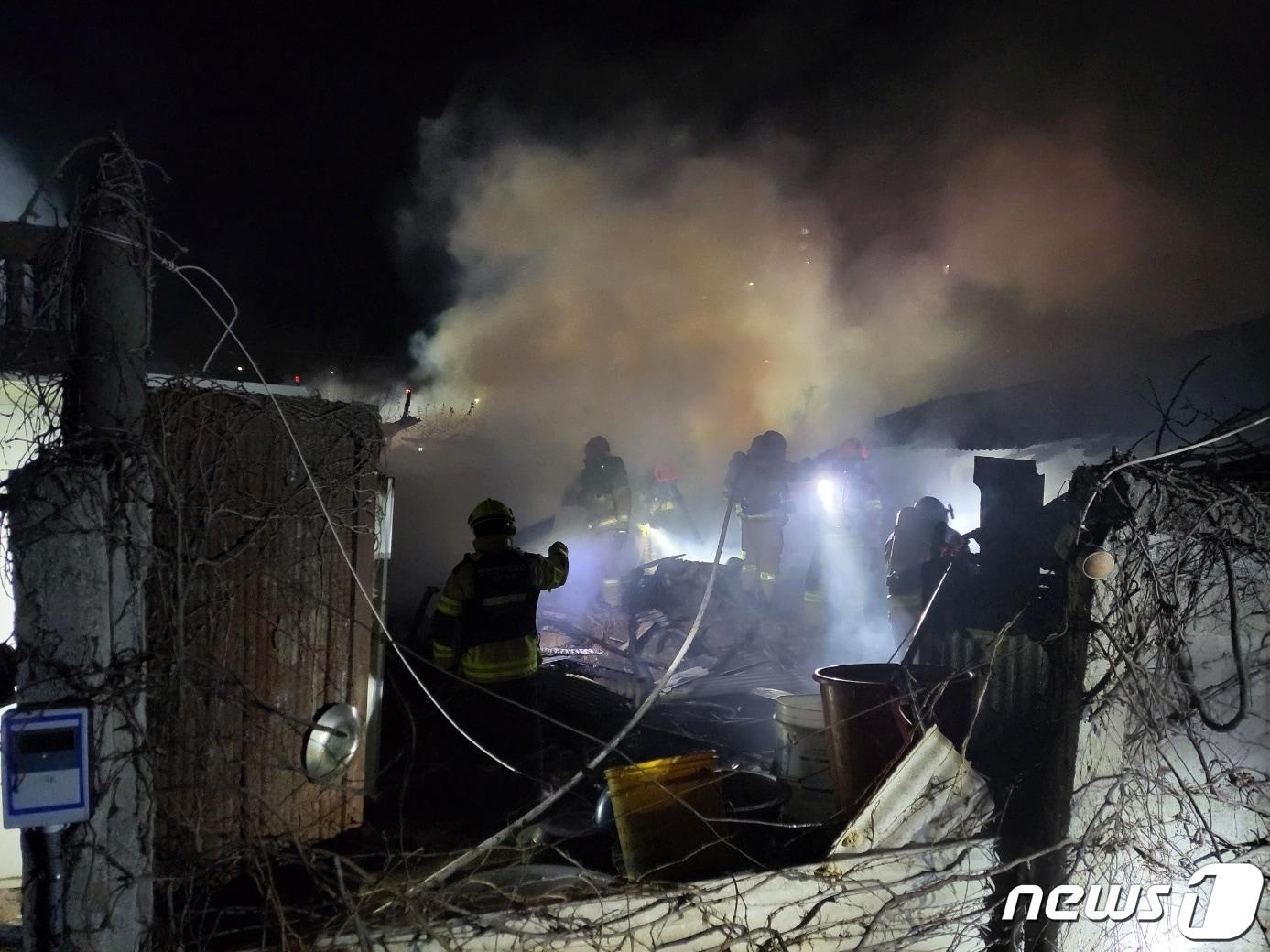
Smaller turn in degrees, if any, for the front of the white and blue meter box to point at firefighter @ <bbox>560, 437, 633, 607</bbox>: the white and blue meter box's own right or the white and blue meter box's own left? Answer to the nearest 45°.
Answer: approximately 135° to the white and blue meter box's own left

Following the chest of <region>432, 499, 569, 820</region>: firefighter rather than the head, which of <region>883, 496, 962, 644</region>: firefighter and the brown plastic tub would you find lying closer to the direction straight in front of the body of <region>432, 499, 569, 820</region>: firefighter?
the firefighter

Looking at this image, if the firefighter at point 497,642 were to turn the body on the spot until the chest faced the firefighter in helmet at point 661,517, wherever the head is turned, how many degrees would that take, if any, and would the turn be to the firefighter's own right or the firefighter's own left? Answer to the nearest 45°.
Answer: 0° — they already face them

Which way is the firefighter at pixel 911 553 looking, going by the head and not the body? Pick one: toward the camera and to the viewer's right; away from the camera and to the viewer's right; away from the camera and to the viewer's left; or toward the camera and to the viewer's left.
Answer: away from the camera and to the viewer's right

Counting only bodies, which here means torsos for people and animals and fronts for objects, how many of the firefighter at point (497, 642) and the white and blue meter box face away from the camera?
1

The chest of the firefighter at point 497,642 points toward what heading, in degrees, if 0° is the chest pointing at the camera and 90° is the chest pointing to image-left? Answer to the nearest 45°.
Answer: approximately 180°

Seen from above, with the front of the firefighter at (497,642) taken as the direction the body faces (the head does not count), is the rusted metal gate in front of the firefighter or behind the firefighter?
behind

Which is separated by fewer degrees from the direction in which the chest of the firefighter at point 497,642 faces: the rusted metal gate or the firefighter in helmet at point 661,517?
the firefighter in helmet
